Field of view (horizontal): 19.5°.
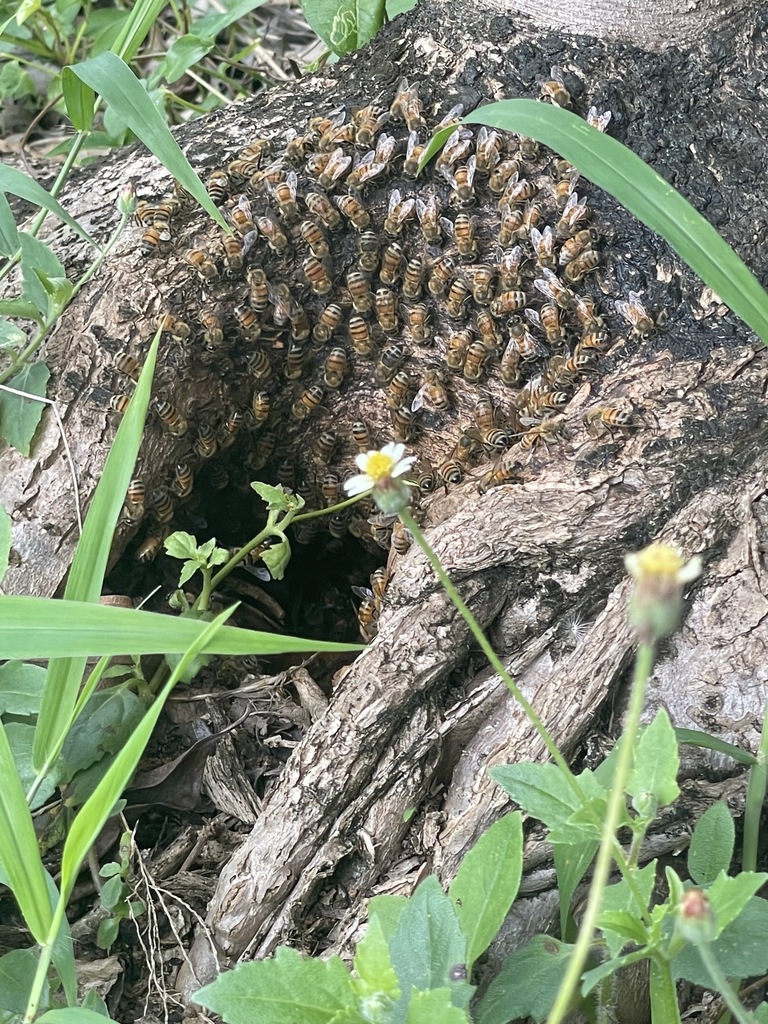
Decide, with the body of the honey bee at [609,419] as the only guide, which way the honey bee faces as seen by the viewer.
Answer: to the viewer's left
